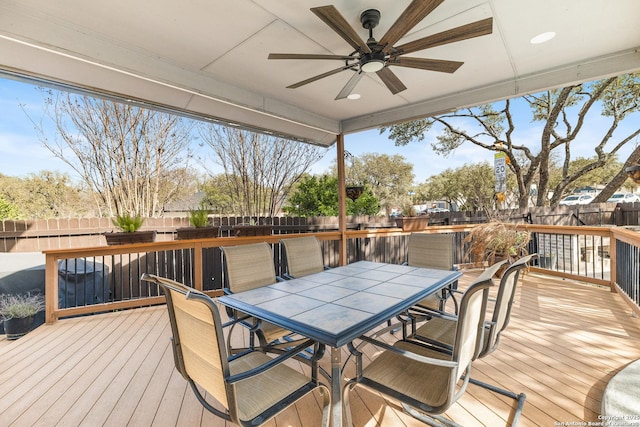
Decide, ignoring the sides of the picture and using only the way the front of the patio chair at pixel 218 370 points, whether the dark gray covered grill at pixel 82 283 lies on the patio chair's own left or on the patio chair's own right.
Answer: on the patio chair's own left

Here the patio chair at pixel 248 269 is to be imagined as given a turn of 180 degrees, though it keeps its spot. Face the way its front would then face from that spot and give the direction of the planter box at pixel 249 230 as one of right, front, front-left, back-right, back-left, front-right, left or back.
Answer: front-right

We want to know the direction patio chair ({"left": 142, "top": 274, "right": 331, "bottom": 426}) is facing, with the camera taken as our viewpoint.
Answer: facing away from the viewer and to the right of the viewer

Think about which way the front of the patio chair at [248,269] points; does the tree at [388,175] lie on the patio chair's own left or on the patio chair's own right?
on the patio chair's own left

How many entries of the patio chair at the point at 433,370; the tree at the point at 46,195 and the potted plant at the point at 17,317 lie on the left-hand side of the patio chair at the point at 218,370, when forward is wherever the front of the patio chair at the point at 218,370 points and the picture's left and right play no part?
2

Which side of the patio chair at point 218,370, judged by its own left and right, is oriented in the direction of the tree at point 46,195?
left

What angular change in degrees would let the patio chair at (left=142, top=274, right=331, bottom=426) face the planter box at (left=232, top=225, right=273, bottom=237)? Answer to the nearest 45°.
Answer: approximately 45° to its left

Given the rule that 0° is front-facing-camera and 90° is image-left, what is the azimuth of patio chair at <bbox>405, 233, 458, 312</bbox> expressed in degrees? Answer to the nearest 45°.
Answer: approximately 45°

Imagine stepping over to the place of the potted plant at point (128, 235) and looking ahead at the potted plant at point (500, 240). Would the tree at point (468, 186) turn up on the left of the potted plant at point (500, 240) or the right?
left

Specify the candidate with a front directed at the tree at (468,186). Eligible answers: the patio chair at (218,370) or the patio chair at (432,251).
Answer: the patio chair at (218,370)

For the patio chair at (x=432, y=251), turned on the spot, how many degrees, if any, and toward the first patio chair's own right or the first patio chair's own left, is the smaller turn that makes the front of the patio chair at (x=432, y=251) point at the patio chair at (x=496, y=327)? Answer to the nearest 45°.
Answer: approximately 45° to the first patio chair's own left

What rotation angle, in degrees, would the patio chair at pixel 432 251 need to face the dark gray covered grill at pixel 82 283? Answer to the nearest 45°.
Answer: approximately 45° to its right

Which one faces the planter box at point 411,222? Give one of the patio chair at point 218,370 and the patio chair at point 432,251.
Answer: the patio chair at point 218,370
